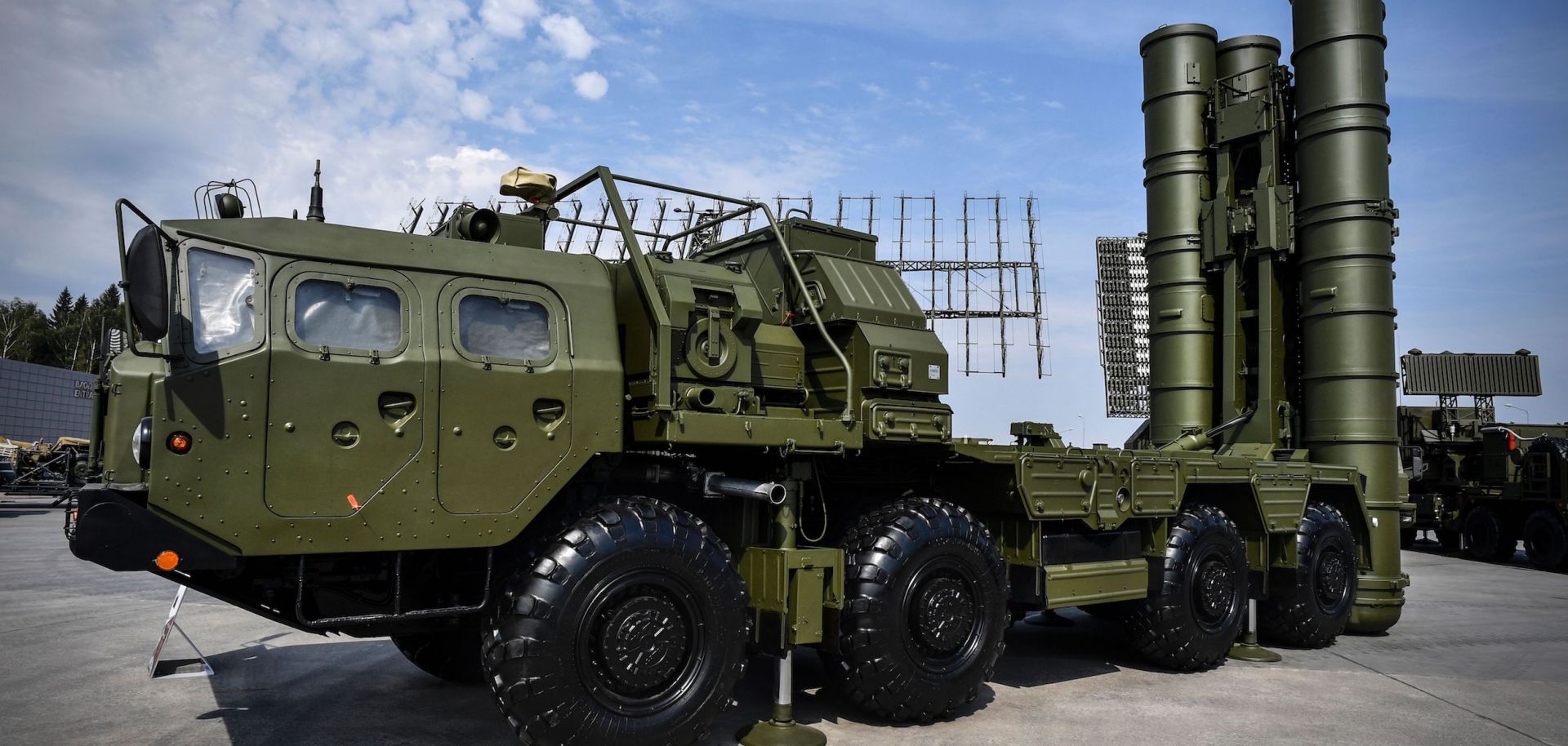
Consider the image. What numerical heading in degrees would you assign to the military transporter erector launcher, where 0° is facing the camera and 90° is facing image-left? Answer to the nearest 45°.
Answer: approximately 45°

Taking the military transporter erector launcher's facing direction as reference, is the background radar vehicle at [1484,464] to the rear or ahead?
to the rear

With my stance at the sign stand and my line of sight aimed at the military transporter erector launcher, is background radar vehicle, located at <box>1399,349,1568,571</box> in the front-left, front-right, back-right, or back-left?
front-left

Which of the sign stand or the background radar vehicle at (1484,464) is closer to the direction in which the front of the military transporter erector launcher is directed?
the sign stand
